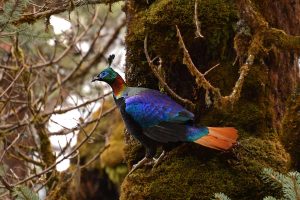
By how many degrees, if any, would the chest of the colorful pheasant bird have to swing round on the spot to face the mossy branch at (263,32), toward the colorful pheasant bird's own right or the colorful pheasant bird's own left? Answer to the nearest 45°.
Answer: approximately 180°

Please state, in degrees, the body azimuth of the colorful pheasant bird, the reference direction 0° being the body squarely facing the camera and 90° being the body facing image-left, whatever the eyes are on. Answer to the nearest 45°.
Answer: approximately 90°
